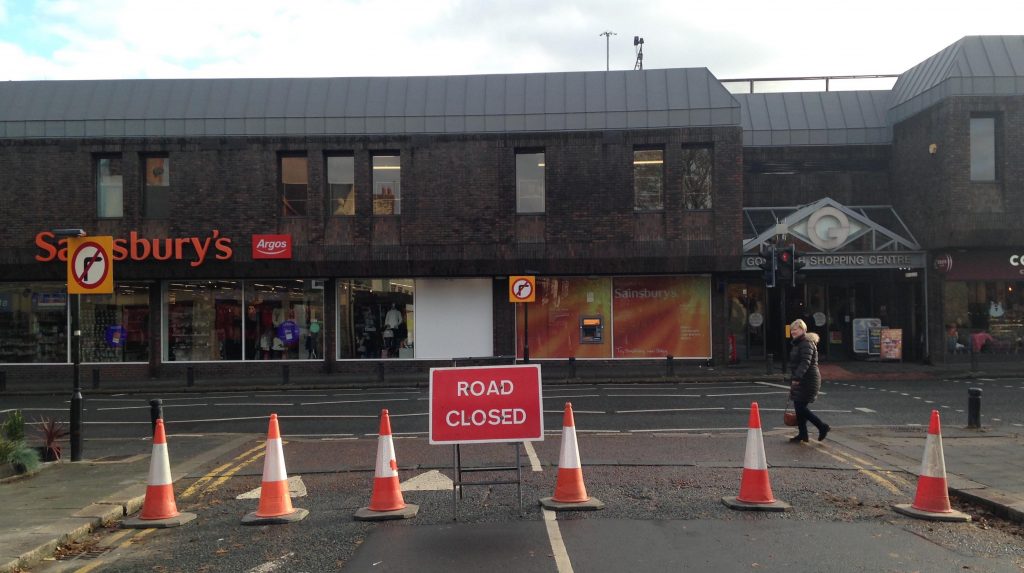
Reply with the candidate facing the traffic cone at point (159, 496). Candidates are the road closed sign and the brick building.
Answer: the brick building

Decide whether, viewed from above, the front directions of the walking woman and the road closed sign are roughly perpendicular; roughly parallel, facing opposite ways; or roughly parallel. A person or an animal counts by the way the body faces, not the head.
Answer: roughly perpendicular

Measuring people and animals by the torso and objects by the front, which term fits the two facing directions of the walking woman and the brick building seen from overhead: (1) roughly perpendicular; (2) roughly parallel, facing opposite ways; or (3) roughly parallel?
roughly perpendicular

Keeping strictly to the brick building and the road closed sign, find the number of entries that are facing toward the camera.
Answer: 2

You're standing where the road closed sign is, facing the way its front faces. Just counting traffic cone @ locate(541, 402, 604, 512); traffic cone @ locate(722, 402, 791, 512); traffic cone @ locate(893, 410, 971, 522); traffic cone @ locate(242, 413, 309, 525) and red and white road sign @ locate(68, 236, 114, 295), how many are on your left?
3
